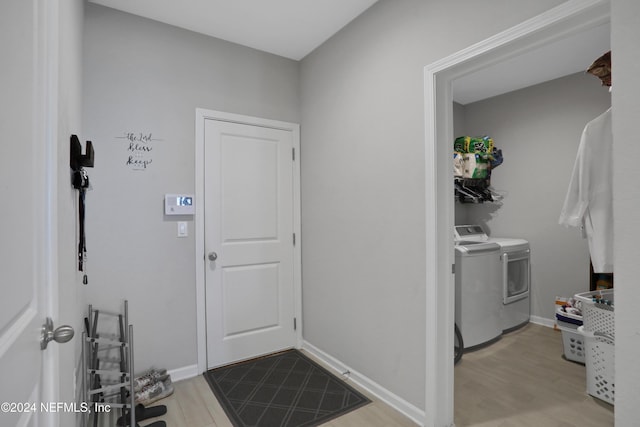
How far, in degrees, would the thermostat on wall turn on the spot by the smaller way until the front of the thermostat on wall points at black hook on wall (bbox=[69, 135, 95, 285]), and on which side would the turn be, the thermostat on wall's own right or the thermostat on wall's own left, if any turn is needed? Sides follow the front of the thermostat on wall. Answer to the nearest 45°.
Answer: approximately 45° to the thermostat on wall's own right

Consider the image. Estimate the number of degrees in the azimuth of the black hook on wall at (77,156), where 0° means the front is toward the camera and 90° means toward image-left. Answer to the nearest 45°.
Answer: approximately 270°

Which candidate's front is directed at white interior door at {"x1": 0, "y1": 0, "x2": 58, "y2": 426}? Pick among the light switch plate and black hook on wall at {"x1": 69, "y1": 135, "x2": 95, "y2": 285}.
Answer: the light switch plate

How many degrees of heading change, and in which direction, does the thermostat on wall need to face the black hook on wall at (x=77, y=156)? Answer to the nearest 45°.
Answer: approximately 45° to its right

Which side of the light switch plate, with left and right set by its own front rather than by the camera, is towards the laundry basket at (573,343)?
left

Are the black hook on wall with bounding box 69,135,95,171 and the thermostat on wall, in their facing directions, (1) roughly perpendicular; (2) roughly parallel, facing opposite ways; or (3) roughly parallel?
roughly perpendicular

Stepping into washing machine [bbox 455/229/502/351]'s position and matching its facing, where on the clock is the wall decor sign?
The wall decor sign is roughly at 3 o'clock from the washing machine.
